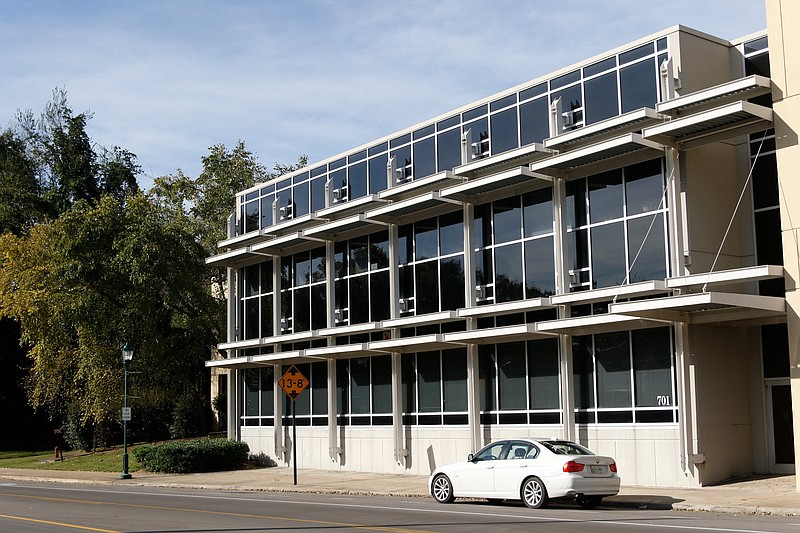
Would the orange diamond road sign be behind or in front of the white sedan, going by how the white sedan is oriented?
in front

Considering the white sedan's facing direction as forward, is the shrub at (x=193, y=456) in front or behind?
in front

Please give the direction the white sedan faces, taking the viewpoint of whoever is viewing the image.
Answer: facing away from the viewer and to the left of the viewer

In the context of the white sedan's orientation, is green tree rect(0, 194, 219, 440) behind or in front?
in front
